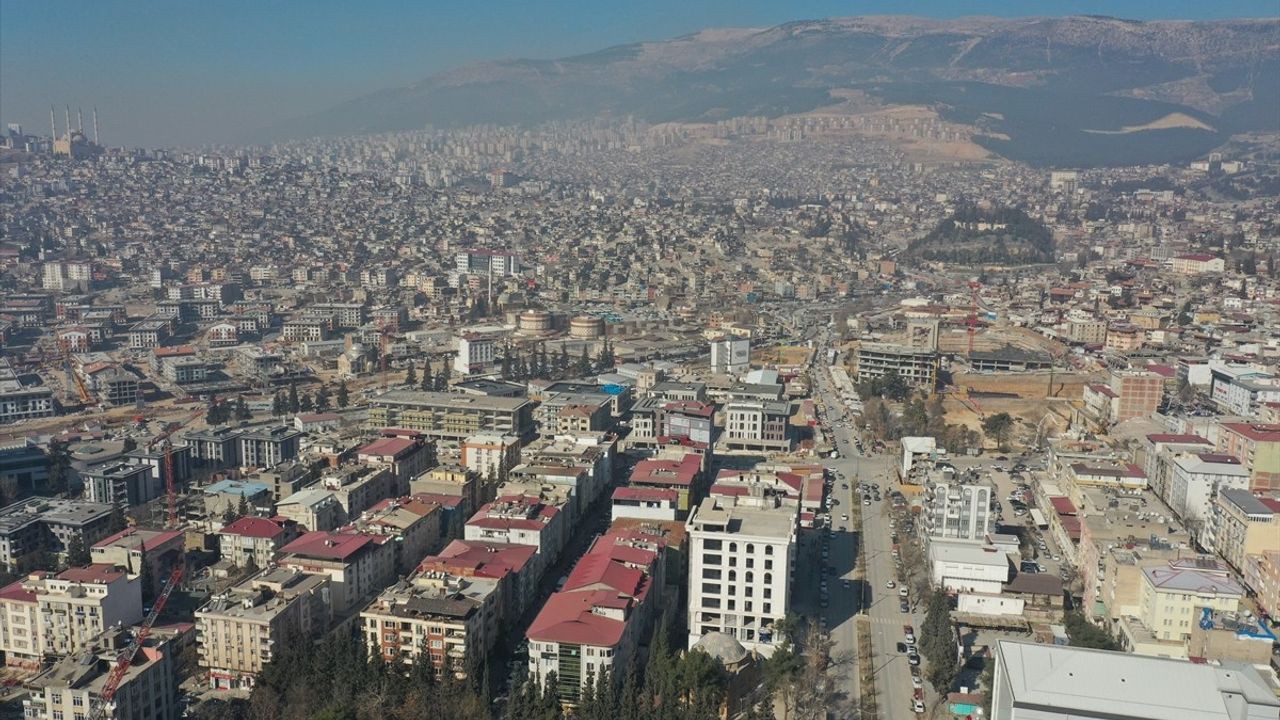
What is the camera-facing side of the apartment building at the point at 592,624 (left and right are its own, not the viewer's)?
front

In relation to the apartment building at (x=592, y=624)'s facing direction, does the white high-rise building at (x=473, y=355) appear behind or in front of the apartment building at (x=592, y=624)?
behind

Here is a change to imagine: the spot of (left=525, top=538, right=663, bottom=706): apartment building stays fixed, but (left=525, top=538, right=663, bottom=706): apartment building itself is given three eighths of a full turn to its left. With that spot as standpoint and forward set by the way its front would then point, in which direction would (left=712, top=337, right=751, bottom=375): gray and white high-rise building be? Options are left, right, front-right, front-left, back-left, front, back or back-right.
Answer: front-left

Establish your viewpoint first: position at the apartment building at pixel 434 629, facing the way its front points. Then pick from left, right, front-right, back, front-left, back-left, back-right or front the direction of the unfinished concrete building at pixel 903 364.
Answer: back-left

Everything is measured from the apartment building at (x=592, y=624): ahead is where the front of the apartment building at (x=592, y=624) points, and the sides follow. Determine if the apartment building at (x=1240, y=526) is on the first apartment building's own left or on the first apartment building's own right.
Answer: on the first apartment building's own left

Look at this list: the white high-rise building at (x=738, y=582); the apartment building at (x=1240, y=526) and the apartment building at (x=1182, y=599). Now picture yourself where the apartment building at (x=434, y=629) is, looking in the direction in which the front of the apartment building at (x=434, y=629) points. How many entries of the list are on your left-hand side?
3

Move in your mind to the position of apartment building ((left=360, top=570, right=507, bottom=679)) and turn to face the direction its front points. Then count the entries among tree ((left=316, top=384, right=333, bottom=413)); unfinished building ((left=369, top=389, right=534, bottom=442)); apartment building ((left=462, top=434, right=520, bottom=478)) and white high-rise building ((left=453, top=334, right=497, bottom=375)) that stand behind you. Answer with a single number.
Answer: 4

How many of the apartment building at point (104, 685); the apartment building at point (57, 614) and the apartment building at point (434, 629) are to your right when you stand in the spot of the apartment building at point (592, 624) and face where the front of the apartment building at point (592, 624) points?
3

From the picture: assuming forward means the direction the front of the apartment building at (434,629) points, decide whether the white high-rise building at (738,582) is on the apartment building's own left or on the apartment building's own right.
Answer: on the apartment building's own left

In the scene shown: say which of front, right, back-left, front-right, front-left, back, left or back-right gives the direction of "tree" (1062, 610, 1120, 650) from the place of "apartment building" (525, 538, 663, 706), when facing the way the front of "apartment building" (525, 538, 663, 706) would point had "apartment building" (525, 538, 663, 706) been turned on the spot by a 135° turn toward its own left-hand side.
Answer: front-right

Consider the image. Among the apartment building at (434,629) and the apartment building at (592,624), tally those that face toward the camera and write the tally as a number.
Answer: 2

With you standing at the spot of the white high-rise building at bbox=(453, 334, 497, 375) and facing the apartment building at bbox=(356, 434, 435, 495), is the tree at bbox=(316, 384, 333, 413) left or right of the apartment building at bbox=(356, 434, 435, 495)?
right

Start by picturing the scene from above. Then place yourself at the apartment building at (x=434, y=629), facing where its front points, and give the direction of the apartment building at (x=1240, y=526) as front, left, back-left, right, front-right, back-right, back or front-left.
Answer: left

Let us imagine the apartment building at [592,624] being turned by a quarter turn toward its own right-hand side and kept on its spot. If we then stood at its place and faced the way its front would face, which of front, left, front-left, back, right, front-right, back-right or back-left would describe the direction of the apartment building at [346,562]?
front-right

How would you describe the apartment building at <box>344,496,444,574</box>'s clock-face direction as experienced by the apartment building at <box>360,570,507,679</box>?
the apartment building at <box>344,496,444,574</box> is roughly at 6 o'clock from the apartment building at <box>360,570,507,679</box>.

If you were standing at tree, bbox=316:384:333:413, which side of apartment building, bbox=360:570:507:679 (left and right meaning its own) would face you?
back

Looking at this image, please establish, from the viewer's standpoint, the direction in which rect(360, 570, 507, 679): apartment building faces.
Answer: facing the viewer
